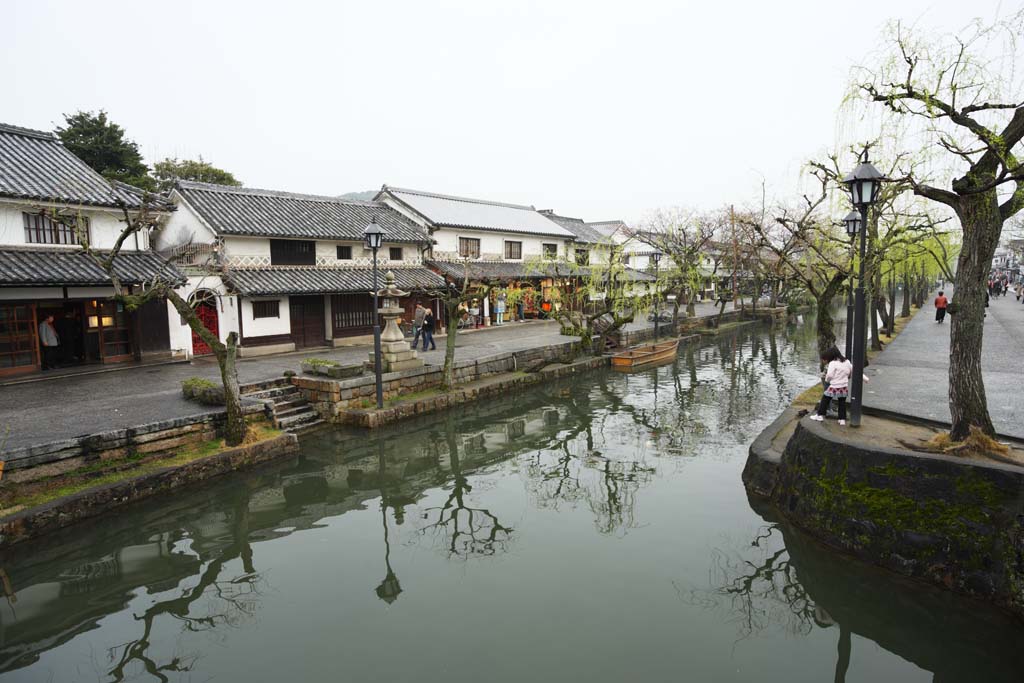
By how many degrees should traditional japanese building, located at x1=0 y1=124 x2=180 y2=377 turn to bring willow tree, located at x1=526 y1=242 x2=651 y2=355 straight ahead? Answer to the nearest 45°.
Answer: approximately 45° to its left

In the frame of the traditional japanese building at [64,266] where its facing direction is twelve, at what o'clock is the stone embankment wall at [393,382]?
The stone embankment wall is roughly at 12 o'clock from the traditional japanese building.

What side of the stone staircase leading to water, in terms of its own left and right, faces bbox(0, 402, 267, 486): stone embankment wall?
right

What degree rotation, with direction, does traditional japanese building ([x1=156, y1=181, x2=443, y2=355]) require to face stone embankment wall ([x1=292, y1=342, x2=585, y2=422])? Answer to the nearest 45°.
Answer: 0° — it already faces it

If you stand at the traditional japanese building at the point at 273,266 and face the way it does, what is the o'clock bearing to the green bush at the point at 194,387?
The green bush is roughly at 2 o'clock from the traditional japanese building.

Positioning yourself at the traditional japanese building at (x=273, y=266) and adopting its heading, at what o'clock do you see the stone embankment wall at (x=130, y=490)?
The stone embankment wall is roughly at 2 o'clock from the traditional japanese building.

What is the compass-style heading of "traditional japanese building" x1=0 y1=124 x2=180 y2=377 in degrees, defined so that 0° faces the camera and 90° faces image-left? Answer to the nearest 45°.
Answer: approximately 315°

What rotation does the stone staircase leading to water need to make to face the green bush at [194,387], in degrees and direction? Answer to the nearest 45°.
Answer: approximately 135° to its right

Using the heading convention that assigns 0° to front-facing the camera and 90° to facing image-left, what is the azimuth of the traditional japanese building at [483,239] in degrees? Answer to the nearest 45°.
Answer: approximately 315°

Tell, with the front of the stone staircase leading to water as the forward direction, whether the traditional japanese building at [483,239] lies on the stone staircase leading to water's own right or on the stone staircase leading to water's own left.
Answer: on the stone staircase leading to water's own left

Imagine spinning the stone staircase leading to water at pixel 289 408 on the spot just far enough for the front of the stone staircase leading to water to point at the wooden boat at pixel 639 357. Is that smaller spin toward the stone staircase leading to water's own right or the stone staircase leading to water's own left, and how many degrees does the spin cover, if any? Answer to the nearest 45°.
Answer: approximately 45° to the stone staircase leading to water's own left

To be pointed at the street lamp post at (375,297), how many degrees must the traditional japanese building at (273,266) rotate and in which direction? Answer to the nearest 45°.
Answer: approximately 45° to its right

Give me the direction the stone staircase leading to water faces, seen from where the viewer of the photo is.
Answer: facing the viewer and to the right of the viewer

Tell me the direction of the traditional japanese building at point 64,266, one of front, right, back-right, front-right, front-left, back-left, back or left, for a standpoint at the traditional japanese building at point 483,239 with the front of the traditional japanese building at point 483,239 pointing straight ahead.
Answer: right

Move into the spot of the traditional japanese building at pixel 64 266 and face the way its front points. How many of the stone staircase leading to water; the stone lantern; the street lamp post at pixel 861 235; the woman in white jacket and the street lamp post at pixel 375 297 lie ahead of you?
5

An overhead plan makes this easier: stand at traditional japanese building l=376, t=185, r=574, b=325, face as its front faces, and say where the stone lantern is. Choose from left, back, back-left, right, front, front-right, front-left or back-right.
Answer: front-right
